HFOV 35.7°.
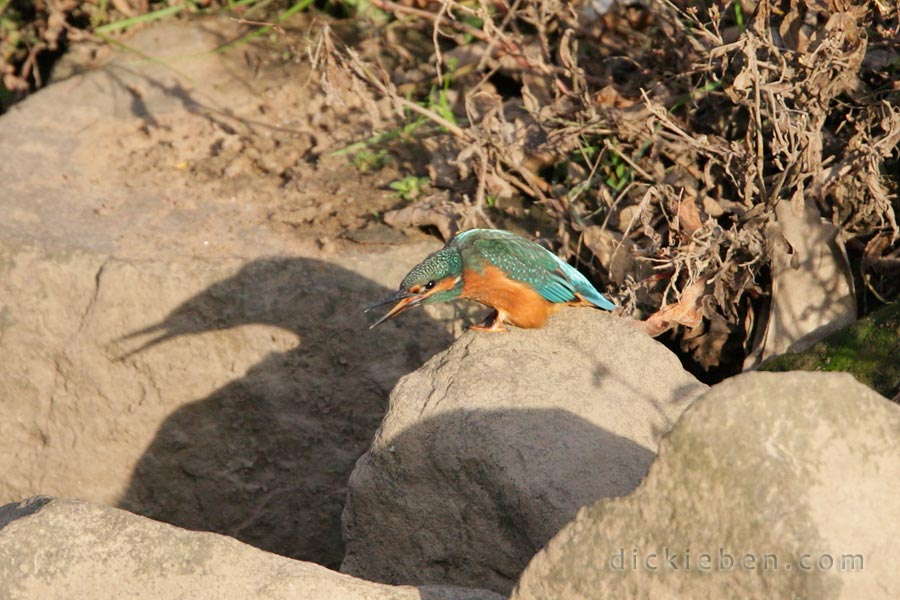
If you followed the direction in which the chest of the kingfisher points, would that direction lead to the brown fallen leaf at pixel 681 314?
no

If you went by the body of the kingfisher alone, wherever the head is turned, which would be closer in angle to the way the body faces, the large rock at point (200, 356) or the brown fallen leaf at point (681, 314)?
the large rock

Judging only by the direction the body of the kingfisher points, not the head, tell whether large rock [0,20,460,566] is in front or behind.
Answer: in front

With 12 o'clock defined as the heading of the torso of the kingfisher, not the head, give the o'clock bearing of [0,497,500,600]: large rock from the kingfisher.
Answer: The large rock is roughly at 10 o'clock from the kingfisher.

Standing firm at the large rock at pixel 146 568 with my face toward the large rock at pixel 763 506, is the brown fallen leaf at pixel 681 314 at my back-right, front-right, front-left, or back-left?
front-left

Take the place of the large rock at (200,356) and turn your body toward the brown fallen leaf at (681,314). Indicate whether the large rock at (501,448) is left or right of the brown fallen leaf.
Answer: right

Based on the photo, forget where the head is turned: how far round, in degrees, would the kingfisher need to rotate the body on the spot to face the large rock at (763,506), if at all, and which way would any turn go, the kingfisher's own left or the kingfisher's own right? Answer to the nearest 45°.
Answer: approximately 90° to the kingfisher's own left

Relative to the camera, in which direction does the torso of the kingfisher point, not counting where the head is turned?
to the viewer's left
